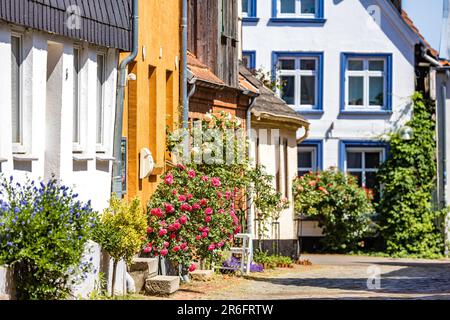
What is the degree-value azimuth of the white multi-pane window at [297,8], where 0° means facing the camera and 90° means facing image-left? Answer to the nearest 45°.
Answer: approximately 0°

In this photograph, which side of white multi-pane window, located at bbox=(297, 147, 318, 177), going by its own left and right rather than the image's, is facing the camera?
front

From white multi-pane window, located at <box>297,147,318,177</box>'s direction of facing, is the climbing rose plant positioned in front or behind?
in front

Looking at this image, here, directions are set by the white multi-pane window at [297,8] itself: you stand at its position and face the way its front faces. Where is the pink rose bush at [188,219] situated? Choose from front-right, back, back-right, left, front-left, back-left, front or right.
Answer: front

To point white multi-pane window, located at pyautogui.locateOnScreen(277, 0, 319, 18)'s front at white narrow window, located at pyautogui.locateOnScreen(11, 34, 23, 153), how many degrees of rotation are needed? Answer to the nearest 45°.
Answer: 0° — it already faces it

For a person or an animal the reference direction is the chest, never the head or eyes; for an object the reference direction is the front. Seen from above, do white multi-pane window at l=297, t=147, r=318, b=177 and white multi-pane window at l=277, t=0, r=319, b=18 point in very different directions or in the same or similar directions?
same or similar directions

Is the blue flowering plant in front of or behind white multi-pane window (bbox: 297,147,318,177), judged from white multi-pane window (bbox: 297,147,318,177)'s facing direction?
in front

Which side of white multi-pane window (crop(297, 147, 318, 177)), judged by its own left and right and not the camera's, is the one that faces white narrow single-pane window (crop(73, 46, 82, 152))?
front

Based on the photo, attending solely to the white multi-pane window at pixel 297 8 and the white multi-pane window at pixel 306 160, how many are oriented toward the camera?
2

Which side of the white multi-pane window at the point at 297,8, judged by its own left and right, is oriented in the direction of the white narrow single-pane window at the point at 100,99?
front

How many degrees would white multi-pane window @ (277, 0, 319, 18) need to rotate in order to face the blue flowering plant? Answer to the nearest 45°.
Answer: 0° — it already faces it
